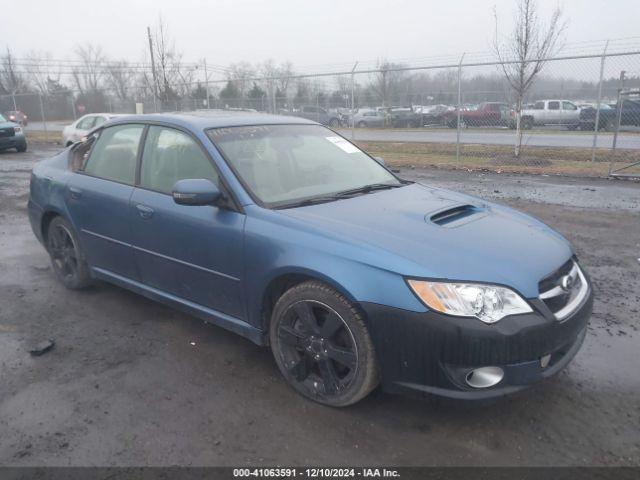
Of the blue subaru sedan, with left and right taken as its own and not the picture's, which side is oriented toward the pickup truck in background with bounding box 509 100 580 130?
left

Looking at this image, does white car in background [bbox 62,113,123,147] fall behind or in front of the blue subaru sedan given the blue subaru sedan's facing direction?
behind

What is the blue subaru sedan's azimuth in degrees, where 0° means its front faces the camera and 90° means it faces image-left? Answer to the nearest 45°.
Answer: approximately 315°
